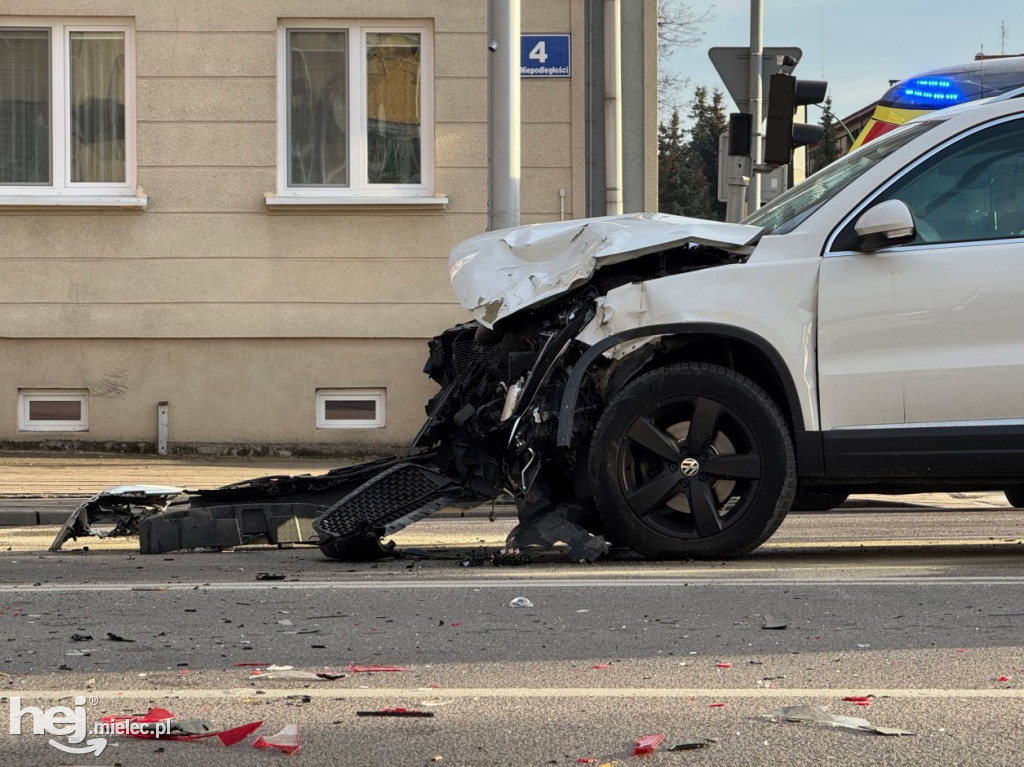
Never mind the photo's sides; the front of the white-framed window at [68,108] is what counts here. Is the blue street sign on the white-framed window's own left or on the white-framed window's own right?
on the white-framed window's own left

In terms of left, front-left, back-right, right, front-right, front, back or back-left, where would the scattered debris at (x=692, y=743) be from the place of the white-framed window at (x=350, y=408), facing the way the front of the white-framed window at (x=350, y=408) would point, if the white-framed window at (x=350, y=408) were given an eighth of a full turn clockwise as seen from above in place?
front-left

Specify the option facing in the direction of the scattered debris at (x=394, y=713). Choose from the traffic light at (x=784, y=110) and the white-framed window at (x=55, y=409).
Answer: the white-framed window

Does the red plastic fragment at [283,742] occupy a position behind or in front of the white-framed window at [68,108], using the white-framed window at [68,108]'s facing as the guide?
in front

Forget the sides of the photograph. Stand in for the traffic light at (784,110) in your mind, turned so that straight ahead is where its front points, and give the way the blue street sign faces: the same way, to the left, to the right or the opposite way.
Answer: to the right

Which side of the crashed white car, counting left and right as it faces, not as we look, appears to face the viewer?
left

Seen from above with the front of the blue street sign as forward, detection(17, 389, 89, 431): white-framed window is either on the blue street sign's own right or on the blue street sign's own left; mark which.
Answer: on the blue street sign's own right

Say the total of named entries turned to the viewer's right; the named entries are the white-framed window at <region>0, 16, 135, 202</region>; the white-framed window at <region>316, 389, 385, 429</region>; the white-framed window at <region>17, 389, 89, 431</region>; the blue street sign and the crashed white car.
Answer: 0

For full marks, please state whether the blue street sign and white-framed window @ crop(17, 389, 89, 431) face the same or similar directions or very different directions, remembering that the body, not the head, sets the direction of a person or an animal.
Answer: same or similar directions

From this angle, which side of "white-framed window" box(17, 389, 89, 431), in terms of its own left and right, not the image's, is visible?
front

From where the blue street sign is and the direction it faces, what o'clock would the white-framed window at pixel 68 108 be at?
The white-framed window is roughly at 3 o'clock from the blue street sign.

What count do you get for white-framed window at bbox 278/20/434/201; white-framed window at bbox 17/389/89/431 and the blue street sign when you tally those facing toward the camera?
3

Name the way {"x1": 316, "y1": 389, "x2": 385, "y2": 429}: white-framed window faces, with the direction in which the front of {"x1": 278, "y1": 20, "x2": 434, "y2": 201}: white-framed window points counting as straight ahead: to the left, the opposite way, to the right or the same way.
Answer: the same way

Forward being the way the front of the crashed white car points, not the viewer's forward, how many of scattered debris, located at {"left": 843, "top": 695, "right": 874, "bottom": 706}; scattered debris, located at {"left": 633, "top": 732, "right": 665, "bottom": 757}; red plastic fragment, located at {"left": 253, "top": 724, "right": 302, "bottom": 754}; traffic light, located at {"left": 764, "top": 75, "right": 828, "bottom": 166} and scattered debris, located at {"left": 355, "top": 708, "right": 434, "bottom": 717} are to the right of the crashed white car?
1

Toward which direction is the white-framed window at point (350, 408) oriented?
toward the camera

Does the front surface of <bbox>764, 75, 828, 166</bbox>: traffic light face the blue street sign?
no

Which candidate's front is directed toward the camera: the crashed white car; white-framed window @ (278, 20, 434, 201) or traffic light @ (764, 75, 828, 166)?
the white-framed window

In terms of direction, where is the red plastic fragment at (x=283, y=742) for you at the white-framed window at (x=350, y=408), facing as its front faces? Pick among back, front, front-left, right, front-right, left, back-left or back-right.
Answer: front

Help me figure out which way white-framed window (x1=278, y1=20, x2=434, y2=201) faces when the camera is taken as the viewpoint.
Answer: facing the viewer

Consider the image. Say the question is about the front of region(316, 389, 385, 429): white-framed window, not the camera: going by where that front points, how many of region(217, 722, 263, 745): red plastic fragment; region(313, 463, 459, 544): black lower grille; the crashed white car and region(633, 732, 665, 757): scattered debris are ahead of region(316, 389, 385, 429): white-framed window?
4

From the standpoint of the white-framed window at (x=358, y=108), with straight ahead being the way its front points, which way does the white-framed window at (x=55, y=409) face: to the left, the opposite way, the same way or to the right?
the same way

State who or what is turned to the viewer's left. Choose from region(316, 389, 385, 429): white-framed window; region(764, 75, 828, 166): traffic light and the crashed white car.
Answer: the crashed white car

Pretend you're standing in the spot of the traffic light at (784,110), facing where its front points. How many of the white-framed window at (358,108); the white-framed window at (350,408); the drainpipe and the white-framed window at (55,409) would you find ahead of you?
0

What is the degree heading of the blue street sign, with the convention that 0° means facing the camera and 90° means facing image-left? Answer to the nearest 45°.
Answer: approximately 0°
